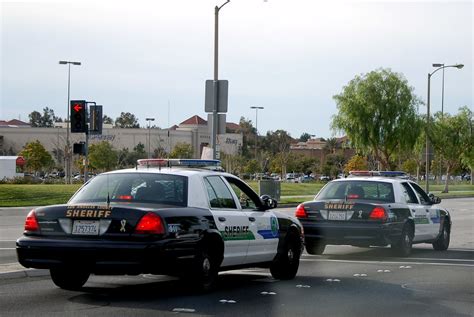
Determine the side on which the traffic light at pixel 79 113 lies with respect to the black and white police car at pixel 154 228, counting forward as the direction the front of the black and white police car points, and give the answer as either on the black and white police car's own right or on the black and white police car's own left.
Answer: on the black and white police car's own left

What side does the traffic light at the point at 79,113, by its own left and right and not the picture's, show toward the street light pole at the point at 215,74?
left

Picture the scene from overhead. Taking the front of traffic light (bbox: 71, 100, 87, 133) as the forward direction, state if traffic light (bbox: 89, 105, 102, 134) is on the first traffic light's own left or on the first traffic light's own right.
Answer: on the first traffic light's own left

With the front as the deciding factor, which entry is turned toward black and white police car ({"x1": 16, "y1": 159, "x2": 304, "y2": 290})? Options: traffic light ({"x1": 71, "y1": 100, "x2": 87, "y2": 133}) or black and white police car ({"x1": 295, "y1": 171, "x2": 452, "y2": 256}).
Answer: the traffic light

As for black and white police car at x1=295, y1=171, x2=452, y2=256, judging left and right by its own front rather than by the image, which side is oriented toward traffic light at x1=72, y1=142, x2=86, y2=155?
left

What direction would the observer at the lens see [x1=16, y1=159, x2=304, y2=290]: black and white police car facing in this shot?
facing away from the viewer and to the right of the viewer

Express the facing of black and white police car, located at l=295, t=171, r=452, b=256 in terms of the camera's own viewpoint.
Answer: facing away from the viewer and to the right of the viewer
